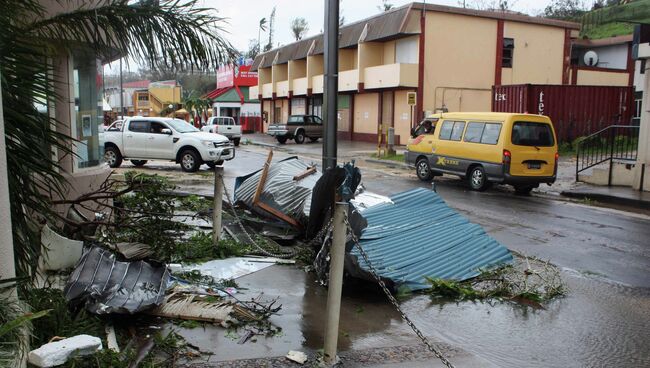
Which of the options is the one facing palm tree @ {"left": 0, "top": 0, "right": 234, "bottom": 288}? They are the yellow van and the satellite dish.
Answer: the satellite dish

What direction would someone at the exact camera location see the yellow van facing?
facing away from the viewer and to the left of the viewer

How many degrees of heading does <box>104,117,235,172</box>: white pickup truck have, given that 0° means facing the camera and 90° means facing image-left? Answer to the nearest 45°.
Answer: approximately 315°

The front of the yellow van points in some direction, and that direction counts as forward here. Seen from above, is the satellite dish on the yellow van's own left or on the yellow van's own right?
on the yellow van's own right

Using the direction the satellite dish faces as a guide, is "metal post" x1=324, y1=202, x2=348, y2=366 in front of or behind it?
in front

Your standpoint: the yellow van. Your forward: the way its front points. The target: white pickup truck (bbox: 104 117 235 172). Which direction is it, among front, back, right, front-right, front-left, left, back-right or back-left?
front-left

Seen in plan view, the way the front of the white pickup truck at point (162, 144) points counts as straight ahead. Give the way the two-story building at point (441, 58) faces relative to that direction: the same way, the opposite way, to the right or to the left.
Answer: to the right

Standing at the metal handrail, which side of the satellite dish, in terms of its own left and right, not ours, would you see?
front

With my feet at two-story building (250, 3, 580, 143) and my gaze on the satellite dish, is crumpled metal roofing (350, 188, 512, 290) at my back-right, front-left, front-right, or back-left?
back-right

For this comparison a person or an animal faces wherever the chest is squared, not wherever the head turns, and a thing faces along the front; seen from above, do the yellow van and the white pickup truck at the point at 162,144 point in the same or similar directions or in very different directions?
very different directions

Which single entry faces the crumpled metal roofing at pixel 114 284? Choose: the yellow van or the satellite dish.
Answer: the satellite dish

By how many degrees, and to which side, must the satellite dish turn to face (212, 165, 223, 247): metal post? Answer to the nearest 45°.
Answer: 0° — it already faces it

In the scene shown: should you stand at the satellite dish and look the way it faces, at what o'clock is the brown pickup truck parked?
The brown pickup truck parked is roughly at 2 o'clock from the satellite dish.

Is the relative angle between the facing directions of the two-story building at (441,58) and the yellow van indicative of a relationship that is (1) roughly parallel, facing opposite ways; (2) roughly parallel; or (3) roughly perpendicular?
roughly perpendicular

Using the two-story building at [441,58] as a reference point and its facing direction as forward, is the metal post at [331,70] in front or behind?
in front

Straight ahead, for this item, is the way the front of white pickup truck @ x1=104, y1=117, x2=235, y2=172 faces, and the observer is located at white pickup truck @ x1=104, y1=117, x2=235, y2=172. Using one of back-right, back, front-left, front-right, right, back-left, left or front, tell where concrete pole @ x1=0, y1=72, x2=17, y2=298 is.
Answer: front-right
